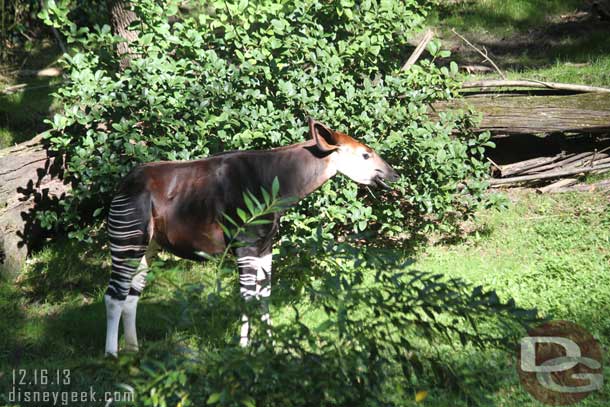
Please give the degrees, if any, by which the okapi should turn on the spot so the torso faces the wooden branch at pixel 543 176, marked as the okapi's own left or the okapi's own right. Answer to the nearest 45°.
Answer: approximately 45° to the okapi's own left

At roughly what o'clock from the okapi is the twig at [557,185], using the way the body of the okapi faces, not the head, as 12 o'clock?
The twig is roughly at 11 o'clock from the okapi.

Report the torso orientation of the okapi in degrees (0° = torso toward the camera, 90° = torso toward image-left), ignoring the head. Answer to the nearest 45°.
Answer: approximately 270°

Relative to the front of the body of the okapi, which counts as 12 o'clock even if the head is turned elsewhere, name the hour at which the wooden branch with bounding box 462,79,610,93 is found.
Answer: The wooden branch is roughly at 11 o'clock from the okapi.

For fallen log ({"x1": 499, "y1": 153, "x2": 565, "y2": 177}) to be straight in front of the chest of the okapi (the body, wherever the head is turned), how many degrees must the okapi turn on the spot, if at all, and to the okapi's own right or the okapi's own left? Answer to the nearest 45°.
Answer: approximately 45° to the okapi's own left

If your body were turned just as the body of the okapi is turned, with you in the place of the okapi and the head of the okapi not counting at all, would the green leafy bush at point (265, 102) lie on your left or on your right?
on your left

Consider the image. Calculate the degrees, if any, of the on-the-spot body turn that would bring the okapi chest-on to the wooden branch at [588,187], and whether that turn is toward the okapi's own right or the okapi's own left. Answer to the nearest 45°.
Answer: approximately 45° to the okapi's own left

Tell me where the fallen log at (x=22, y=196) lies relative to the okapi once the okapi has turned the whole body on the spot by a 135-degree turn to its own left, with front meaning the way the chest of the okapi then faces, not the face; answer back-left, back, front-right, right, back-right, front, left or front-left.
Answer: front
